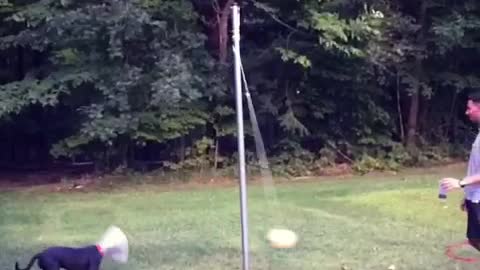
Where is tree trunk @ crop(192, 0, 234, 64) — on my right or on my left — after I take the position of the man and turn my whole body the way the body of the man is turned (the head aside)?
on my right

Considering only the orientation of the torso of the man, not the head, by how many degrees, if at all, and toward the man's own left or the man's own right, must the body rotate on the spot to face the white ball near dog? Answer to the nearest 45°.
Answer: approximately 45° to the man's own right

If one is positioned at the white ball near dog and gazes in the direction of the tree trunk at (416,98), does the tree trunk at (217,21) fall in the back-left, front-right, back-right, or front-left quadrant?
front-left

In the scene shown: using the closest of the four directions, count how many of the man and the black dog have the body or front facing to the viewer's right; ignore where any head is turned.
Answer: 1

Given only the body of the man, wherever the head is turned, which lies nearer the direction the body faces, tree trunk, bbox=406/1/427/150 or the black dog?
the black dog

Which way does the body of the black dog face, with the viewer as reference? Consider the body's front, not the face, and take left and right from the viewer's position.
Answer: facing to the right of the viewer

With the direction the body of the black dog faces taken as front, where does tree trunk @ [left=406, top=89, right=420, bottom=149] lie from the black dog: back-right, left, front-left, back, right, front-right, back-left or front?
front-left

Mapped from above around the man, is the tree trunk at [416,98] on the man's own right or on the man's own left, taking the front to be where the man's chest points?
on the man's own right

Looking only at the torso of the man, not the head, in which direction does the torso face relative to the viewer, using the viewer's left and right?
facing to the left of the viewer

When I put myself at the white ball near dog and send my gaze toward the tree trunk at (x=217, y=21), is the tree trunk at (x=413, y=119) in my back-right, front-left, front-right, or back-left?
front-right

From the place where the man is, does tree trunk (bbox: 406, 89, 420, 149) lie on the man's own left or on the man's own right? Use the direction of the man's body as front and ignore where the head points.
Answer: on the man's own right

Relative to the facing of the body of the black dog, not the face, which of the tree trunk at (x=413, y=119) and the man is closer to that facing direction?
the man
